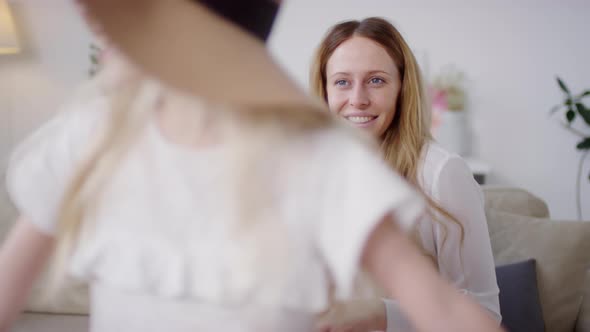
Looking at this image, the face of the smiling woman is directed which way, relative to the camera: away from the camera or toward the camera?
toward the camera

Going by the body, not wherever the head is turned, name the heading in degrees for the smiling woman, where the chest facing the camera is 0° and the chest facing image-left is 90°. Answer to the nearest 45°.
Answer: approximately 45°

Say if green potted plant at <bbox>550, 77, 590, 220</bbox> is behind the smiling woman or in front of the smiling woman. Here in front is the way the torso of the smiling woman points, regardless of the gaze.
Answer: behind

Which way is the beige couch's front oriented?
toward the camera

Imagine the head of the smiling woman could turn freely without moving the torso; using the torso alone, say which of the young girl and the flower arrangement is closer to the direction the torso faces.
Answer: the young girl

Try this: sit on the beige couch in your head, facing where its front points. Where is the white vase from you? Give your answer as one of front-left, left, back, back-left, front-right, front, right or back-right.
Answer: back

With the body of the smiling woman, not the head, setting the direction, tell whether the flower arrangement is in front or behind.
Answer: behind

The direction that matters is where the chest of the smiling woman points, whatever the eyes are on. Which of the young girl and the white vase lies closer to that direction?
the young girl
